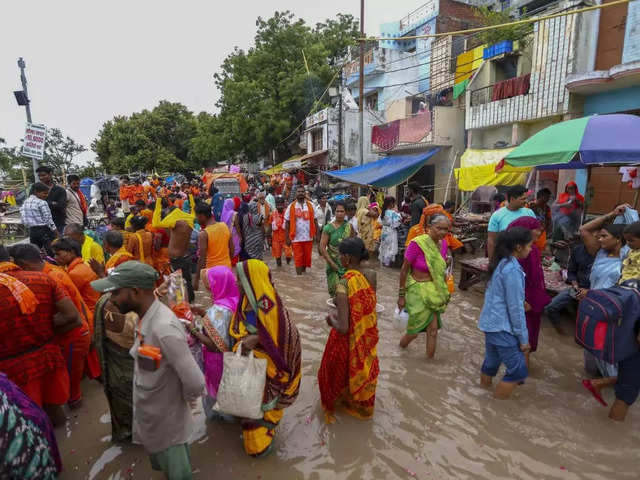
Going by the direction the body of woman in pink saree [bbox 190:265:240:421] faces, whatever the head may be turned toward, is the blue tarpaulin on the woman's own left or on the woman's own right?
on the woman's own right

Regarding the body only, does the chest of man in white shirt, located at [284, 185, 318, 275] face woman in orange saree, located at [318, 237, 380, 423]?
yes

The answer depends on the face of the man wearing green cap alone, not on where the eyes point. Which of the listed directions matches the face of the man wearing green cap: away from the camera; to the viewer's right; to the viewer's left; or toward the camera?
to the viewer's left

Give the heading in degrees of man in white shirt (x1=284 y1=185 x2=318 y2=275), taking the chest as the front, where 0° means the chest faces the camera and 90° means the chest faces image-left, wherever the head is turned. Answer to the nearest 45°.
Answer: approximately 0°

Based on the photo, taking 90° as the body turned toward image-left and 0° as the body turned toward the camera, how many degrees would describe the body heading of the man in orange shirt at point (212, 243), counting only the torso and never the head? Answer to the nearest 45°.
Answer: approximately 135°

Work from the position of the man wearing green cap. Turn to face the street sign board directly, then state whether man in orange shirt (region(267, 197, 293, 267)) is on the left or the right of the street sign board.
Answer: right

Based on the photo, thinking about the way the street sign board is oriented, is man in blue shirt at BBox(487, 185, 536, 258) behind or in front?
in front
